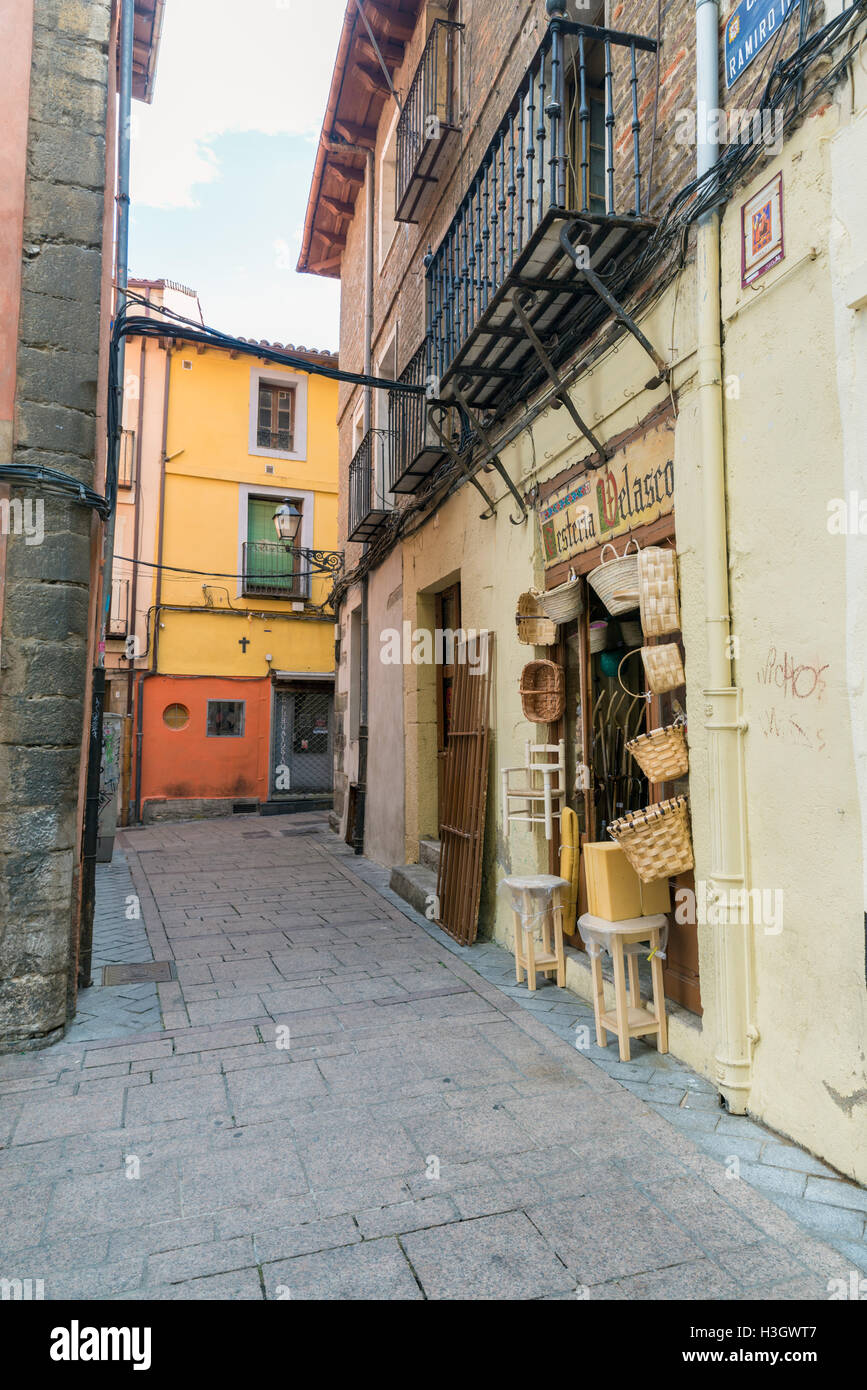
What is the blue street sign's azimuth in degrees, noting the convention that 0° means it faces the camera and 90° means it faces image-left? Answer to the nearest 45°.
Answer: approximately 45°

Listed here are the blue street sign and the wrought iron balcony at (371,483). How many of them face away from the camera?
0

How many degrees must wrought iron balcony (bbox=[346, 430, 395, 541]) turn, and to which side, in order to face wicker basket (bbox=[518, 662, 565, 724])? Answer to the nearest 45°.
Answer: approximately 90° to its left

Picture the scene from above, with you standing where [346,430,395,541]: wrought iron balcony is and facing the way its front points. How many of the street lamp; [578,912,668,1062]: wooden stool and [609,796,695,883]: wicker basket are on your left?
2

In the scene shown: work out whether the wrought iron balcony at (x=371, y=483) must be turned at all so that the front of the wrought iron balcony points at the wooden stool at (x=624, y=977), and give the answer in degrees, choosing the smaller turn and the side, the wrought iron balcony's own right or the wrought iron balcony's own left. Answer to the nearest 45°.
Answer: approximately 90° to the wrought iron balcony's own left

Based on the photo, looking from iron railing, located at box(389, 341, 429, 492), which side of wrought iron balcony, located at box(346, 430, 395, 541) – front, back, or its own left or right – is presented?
left

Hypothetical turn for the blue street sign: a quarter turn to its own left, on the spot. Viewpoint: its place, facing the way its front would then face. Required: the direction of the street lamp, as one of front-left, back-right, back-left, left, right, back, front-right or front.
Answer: back

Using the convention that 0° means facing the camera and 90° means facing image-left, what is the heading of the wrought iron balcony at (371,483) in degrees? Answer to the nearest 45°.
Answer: approximately 90°
